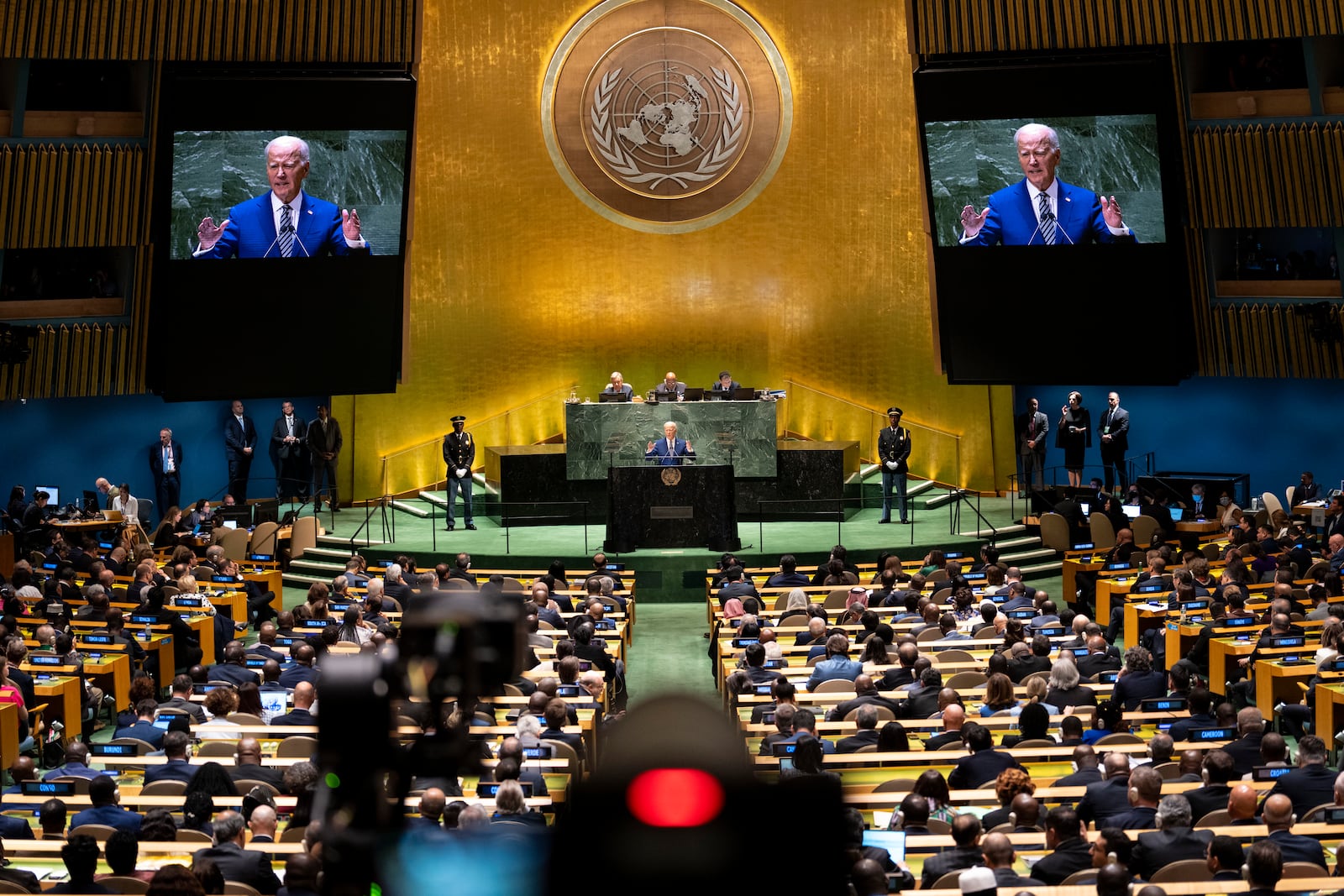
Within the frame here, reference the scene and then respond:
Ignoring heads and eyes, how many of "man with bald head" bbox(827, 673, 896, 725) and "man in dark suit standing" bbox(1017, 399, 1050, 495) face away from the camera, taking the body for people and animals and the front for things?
1

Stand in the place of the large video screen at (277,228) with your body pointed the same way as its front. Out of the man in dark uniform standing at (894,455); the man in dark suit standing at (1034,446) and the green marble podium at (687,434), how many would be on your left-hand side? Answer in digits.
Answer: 3

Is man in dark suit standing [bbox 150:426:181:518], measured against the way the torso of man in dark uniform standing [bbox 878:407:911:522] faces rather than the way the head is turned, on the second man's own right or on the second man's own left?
on the second man's own right

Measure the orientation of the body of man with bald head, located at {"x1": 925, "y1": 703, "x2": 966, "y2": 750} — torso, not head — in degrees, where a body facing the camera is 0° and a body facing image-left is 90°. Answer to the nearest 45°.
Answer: approximately 180°

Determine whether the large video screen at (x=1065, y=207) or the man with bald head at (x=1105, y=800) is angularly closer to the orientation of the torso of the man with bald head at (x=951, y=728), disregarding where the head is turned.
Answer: the large video screen

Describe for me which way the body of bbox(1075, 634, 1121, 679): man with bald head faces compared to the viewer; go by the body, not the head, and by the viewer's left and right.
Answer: facing away from the viewer

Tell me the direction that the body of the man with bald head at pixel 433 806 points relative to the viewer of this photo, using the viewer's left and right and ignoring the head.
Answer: facing away from the viewer

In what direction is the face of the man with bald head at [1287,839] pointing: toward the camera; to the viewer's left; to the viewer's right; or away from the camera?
away from the camera

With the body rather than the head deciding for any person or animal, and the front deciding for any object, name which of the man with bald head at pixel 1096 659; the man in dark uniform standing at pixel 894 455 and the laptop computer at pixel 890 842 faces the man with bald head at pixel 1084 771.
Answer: the man in dark uniform standing

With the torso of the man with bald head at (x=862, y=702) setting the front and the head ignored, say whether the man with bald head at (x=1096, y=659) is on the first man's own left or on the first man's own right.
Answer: on the first man's own right
